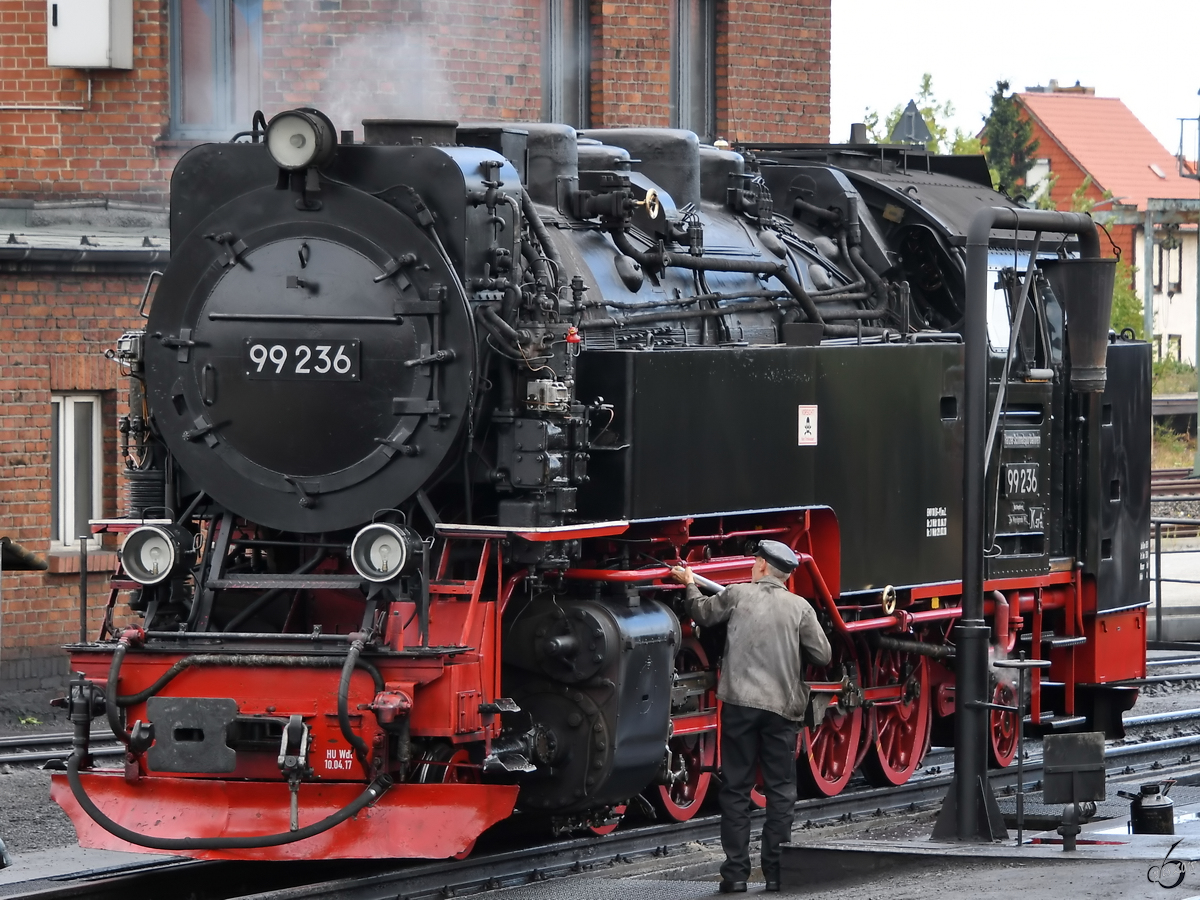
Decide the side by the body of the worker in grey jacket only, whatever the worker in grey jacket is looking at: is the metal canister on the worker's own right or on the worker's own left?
on the worker's own right

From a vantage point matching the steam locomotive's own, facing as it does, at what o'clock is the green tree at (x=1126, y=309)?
The green tree is roughly at 5 o'clock from the steam locomotive.

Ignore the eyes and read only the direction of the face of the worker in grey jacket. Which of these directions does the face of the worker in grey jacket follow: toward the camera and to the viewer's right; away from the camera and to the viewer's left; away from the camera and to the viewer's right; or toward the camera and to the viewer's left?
away from the camera and to the viewer's left

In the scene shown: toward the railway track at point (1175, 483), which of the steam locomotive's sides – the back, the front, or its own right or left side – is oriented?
back

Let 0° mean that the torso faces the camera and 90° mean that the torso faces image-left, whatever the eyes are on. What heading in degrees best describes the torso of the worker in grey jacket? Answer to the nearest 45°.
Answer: approximately 180°

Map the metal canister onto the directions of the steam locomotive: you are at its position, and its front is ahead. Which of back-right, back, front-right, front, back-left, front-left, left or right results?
back-left

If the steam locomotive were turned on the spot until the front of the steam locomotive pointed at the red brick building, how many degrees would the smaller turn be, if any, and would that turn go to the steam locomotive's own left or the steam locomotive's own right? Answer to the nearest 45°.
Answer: approximately 90° to the steam locomotive's own right
